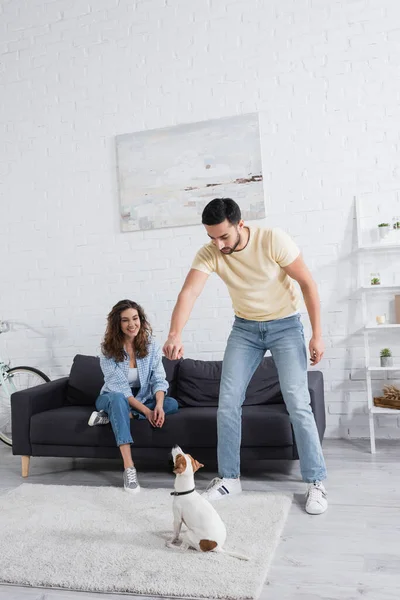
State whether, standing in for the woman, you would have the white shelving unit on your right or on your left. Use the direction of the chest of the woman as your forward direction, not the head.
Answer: on your left

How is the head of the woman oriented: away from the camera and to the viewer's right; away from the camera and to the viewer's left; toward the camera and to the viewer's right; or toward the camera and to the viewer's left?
toward the camera and to the viewer's right

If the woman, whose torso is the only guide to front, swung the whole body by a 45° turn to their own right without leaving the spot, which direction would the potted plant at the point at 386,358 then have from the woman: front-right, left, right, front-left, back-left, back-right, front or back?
back-left

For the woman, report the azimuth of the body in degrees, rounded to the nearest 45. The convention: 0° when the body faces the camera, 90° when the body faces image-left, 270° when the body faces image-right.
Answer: approximately 0°

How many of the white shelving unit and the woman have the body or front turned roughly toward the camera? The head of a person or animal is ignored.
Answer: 2

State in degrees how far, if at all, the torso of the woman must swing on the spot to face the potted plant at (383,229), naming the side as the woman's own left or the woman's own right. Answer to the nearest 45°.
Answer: approximately 90° to the woman's own left

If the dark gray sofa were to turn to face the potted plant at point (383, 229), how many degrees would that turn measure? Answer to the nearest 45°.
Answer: approximately 90° to its left

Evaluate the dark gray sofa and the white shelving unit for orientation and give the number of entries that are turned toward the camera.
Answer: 2

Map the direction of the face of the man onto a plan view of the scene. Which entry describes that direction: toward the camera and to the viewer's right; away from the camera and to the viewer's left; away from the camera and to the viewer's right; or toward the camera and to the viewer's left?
toward the camera and to the viewer's left

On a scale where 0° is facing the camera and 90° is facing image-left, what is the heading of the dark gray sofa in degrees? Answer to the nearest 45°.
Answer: approximately 0°

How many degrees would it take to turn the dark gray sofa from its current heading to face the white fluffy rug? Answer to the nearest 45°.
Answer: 0° — it already faces it
